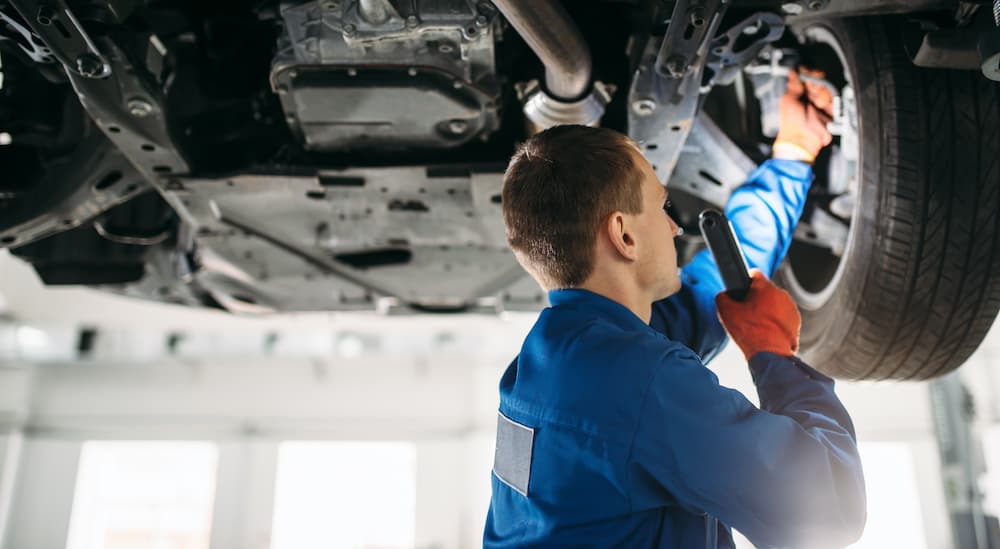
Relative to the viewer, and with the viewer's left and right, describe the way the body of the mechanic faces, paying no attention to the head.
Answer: facing away from the viewer and to the right of the viewer

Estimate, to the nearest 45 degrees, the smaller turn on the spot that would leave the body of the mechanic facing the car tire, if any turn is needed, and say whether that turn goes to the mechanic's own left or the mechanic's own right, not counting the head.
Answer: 0° — they already face it

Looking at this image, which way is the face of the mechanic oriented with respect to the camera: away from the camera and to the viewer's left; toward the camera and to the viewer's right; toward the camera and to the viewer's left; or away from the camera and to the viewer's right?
away from the camera and to the viewer's right
